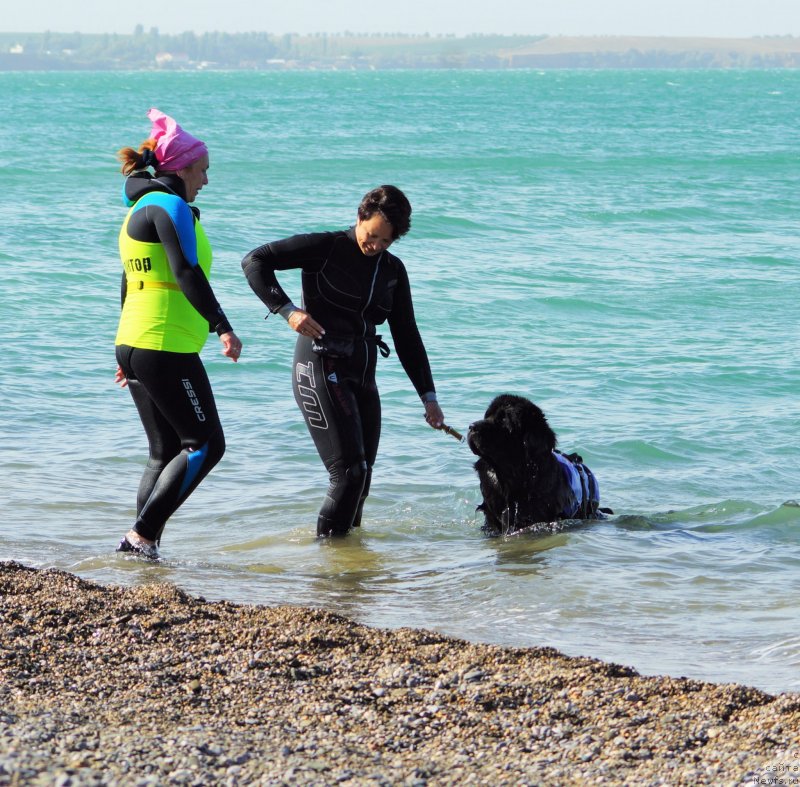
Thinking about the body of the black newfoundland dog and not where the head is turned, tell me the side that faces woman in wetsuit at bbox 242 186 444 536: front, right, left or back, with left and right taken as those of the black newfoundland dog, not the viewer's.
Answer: front

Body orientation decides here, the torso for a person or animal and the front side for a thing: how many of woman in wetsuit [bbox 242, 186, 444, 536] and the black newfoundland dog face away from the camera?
0

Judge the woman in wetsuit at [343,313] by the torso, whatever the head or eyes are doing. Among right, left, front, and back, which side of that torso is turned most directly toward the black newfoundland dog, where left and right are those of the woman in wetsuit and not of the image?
left

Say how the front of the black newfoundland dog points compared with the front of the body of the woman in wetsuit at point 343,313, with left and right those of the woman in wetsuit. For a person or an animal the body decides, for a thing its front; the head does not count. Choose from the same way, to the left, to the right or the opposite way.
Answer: to the right
